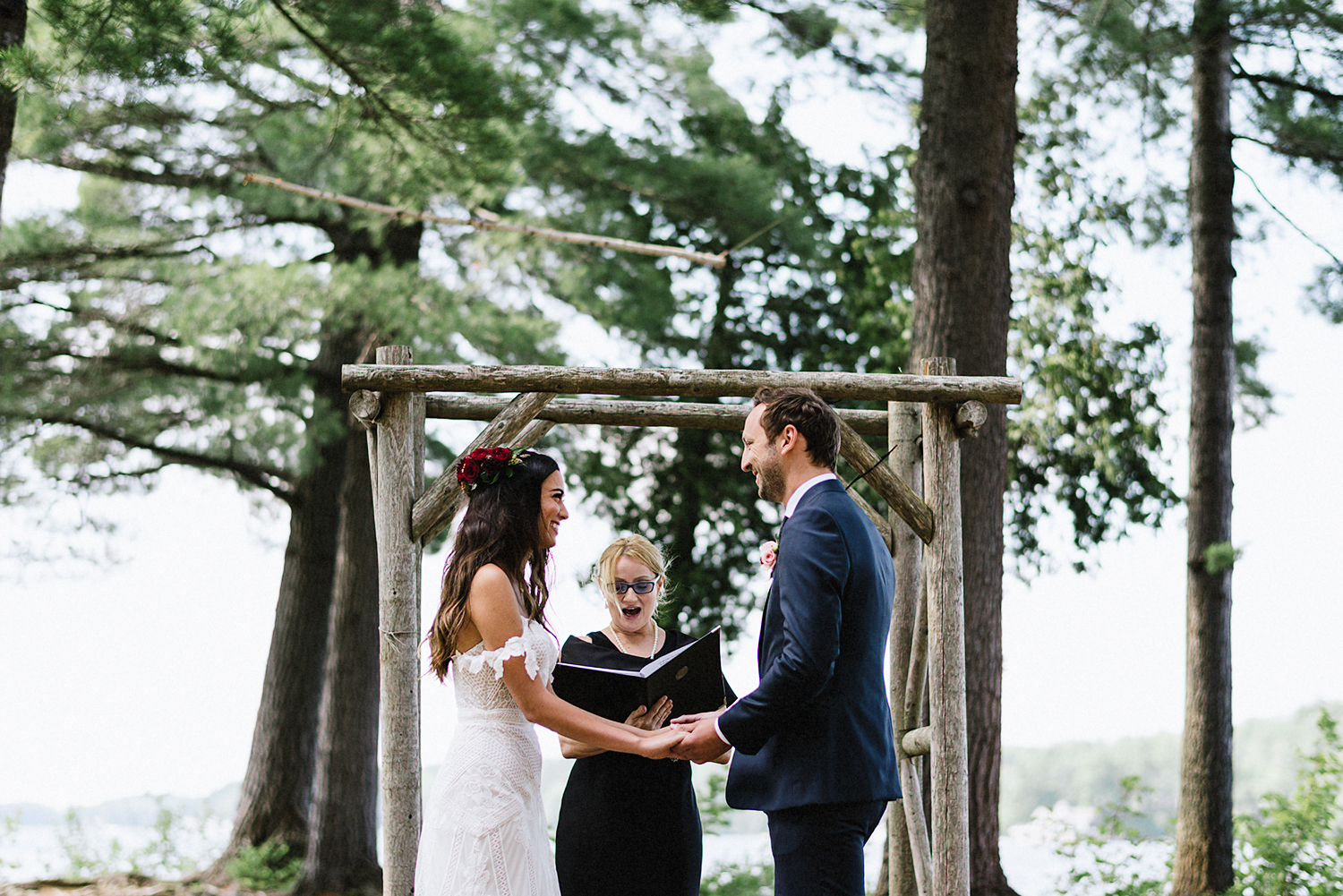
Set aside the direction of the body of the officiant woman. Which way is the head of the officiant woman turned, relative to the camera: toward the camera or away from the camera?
toward the camera

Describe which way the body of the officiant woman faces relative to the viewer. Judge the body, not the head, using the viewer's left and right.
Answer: facing the viewer

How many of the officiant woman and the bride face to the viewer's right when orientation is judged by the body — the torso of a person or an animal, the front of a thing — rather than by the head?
1

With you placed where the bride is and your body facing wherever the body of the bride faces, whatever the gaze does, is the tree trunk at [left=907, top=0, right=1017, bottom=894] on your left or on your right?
on your left

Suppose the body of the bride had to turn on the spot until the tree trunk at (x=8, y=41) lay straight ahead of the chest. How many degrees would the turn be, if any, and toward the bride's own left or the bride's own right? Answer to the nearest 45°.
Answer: approximately 135° to the bride's own left

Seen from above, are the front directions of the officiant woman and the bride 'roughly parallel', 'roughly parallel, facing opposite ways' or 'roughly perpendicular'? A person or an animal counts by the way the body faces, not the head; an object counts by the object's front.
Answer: roughly perpendicular

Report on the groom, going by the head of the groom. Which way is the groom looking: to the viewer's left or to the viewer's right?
to the viewer's left

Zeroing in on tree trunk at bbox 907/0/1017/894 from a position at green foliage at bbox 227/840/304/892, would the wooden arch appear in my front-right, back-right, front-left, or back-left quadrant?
front-right

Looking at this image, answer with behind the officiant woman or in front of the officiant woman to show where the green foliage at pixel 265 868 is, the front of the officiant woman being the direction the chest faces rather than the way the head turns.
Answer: behind

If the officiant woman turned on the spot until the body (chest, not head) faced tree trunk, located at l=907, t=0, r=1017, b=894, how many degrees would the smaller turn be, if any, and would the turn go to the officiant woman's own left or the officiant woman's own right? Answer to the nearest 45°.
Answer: approximately 135° to the officiant woman's own left

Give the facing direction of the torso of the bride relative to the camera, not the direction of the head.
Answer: to the viewer's right
